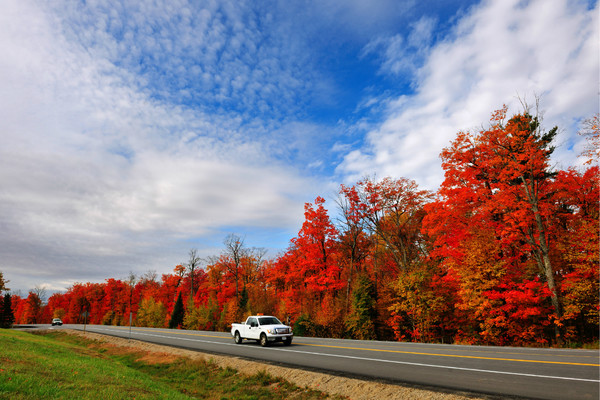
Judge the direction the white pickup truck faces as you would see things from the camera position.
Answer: facing the viewer and to the right of the viewer
